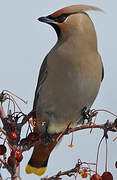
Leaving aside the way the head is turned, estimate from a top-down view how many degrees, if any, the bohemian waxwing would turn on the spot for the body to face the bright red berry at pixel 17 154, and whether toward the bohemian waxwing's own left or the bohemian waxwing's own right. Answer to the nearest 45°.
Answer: approximately 45° to the bohemian waxwing's own right

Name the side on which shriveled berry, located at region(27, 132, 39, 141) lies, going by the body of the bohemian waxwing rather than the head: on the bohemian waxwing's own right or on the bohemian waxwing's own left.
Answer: on the bohemian waxwing's own right

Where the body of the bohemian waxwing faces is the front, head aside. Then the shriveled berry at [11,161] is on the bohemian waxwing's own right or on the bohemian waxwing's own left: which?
on the bohemian waxwing's own right
